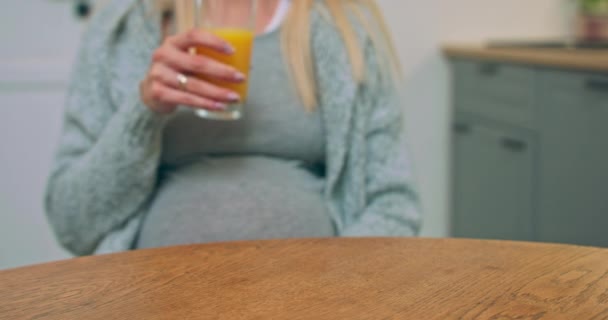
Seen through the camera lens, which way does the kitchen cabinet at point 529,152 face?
facing the viewer and to the left of the viewer

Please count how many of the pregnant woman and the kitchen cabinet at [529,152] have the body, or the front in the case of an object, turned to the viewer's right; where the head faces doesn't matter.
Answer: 0

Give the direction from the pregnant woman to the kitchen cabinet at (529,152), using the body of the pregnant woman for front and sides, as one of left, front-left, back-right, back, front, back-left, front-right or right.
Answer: back-left

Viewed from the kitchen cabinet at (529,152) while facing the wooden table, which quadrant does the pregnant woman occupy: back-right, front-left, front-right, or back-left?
front-right

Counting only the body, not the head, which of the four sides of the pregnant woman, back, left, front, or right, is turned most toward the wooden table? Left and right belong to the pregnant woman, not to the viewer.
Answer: front

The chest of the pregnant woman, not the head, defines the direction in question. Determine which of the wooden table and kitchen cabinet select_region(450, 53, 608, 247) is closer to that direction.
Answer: the wooden table

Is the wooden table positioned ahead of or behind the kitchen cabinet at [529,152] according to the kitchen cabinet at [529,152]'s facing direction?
ahead

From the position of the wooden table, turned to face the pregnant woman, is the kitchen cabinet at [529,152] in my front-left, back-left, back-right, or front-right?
front-right

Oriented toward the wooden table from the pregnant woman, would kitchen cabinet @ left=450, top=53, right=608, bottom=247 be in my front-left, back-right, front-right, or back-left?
back-left
